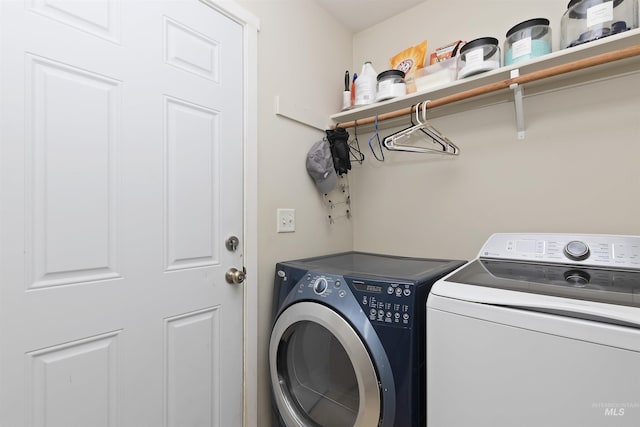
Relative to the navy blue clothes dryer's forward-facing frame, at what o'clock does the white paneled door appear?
The white paneled door is roughly at 1 o'clock from the navy blue clothes dryer.

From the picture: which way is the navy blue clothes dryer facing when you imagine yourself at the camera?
facing the viewer and to the left of the viewer
